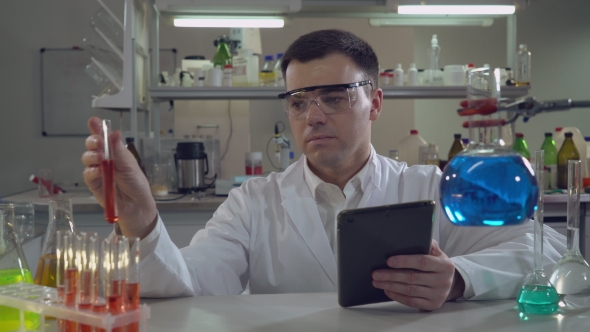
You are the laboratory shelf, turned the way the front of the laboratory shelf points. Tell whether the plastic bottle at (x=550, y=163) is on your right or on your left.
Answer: on your left

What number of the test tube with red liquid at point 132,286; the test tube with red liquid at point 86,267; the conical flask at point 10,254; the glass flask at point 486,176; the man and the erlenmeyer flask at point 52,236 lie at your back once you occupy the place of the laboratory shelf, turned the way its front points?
0

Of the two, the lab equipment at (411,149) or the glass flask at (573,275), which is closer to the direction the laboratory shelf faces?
the glass flask

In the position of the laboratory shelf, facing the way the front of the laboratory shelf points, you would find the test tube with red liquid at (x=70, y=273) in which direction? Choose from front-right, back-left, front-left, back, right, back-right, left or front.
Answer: front

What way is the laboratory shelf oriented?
toward the camera

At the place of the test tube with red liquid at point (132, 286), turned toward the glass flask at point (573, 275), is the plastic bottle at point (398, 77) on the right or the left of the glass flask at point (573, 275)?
left

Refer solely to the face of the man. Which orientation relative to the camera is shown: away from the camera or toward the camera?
toward the camera

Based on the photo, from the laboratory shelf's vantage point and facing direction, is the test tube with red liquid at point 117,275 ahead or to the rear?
ahead

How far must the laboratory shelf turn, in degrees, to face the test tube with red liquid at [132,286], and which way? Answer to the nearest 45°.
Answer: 0° — it already faces it

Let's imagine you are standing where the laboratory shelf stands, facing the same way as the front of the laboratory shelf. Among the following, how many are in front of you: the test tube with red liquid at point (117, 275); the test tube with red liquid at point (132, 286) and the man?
3

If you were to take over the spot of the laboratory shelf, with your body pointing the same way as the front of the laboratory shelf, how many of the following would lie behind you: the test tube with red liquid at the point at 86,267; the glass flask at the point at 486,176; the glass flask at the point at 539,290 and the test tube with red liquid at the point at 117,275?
0

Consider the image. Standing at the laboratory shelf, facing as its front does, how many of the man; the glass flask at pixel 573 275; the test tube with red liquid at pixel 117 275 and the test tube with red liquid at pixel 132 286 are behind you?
0

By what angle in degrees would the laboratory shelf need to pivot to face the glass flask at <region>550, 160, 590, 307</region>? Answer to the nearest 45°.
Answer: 0° — it already faces it

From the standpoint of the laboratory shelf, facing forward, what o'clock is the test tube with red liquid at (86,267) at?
The test tube with red liquid is roughly at 12 o'clock from the laboratory shelf.

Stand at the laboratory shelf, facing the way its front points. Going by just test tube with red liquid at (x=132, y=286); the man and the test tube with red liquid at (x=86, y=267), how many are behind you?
0

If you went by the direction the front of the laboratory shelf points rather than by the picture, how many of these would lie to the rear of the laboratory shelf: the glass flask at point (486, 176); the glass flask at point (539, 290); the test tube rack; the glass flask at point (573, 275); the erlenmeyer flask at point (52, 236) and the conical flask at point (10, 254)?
0

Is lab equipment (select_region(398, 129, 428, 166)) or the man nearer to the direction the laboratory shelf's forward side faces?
the man

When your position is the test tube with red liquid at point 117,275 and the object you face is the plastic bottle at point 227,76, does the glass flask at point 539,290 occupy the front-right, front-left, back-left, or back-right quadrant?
front-right
